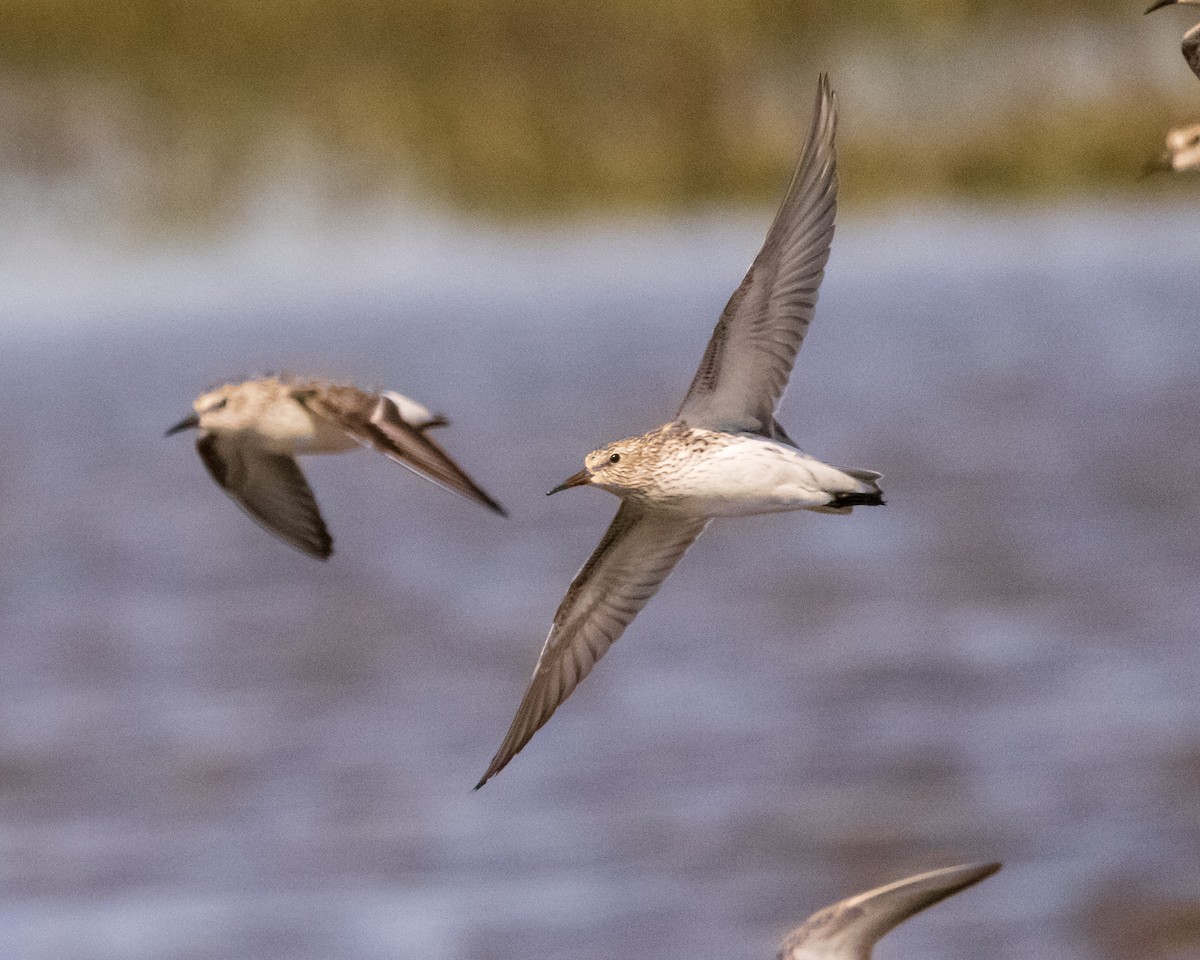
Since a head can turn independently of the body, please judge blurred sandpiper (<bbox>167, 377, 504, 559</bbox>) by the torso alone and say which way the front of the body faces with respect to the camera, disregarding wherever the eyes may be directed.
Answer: to the viewer's left
